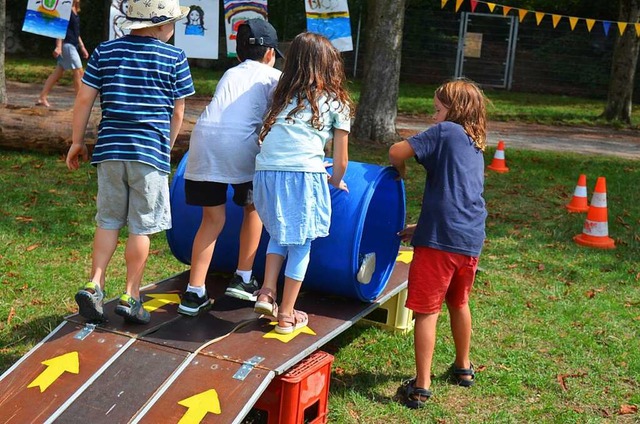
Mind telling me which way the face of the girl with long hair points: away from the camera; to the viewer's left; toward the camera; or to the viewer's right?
away from the camera

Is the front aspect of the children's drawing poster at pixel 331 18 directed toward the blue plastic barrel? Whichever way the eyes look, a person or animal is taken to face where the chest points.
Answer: yes

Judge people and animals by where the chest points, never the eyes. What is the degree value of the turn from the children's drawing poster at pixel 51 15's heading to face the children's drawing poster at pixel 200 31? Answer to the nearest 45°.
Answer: approximately 45° to its left

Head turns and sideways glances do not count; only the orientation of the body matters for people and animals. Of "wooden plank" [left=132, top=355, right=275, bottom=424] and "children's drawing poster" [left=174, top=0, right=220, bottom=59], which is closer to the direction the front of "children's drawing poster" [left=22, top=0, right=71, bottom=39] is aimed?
the wooden plank

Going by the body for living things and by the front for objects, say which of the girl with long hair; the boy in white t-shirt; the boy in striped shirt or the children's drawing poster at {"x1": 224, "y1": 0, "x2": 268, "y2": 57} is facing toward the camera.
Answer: the children's drawing poster

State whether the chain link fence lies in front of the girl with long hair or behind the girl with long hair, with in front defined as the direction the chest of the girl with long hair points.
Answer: in front

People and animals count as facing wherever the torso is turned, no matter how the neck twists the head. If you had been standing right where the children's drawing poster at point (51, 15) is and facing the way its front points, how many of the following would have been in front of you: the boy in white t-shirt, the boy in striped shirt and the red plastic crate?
3

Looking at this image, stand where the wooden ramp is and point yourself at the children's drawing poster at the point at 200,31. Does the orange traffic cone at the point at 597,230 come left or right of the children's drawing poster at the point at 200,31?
right

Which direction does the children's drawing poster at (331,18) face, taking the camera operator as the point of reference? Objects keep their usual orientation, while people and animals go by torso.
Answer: facing the viewer

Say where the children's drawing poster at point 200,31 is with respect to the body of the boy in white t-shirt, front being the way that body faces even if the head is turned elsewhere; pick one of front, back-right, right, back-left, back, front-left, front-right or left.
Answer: front-left

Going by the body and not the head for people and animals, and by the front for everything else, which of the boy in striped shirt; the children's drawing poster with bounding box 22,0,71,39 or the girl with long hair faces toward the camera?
the children's drawing poster

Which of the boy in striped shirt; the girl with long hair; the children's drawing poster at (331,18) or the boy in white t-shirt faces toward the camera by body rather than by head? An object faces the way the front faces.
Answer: the children's drawing poster

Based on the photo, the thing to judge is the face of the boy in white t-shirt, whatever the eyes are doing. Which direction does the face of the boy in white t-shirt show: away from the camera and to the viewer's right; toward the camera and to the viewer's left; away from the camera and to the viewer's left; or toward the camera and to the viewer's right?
away from the camera and to the viewer's right

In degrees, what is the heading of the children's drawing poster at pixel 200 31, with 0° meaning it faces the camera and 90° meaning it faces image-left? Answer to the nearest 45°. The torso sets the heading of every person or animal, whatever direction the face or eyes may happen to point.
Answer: approximately 0°

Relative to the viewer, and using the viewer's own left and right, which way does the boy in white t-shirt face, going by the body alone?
facing away from the viewer and to the right of the viewer

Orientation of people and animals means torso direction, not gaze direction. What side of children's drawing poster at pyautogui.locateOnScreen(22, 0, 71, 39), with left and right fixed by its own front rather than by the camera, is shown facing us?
front

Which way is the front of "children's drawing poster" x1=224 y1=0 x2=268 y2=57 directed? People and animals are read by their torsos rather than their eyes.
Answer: toward the camera
